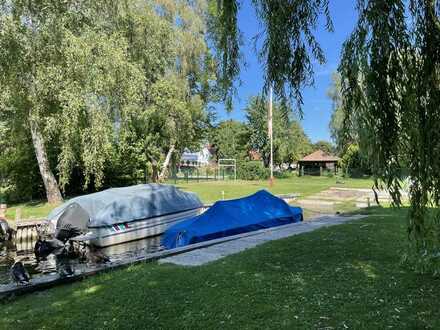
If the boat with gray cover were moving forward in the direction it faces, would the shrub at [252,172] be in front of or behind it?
in front

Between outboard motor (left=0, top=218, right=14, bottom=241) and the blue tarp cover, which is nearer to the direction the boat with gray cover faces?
the blue tarp cover

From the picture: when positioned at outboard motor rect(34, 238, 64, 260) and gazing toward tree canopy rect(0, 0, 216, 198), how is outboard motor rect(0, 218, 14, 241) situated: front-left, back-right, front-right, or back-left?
front-left

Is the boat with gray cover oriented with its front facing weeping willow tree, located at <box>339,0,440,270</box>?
no

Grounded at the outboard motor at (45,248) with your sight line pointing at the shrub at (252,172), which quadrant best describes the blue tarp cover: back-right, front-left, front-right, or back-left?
front-right

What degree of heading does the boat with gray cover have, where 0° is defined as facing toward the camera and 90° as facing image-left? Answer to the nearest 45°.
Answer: approximately 225°

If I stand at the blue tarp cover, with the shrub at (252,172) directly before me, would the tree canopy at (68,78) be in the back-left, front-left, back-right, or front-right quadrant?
front-left
